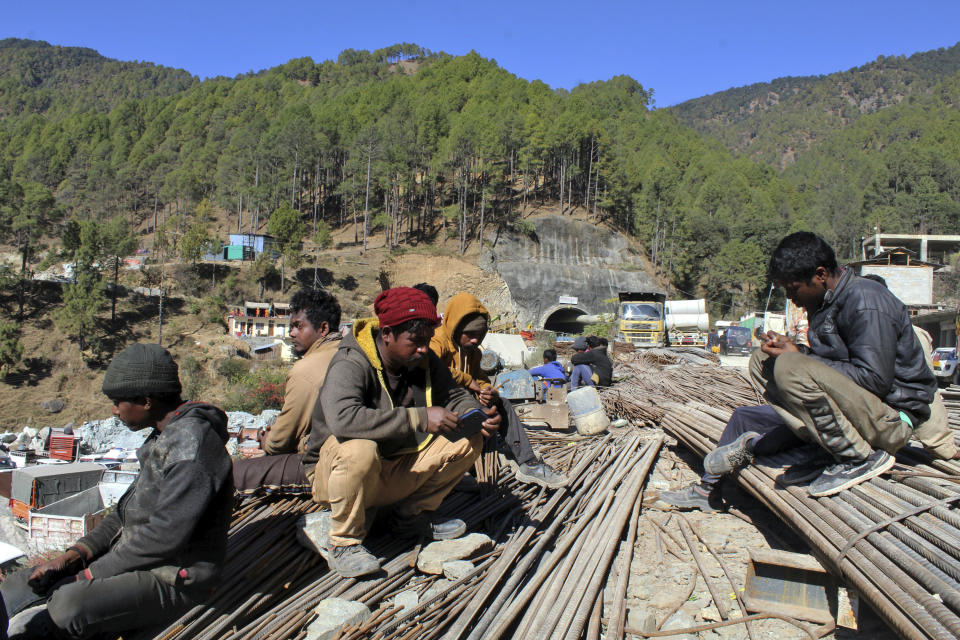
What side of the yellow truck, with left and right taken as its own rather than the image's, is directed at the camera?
front

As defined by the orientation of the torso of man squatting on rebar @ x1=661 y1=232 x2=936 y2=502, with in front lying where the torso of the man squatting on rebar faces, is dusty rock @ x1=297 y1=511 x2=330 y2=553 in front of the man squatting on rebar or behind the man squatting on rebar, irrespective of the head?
in front

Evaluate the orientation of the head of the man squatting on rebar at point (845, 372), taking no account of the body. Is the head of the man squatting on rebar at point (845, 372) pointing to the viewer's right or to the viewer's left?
to the viewer's left

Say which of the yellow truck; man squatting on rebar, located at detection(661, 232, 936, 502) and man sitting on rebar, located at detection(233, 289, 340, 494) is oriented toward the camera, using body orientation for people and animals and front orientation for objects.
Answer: the yellow truck

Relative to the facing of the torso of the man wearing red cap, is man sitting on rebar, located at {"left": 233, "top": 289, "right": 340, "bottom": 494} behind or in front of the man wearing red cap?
behind

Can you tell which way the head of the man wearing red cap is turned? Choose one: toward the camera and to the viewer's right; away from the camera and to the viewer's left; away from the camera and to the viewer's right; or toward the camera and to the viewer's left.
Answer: toward the camera and to the viewer's right

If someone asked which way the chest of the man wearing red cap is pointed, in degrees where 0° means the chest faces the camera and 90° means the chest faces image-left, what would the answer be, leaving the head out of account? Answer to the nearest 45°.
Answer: approximately 315°

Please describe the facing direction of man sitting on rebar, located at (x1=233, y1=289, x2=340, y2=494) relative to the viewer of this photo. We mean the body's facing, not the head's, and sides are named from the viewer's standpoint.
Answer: facing to the left of the viewer

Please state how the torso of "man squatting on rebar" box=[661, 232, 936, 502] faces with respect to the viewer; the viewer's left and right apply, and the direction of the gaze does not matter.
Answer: facing to the left of the viewer

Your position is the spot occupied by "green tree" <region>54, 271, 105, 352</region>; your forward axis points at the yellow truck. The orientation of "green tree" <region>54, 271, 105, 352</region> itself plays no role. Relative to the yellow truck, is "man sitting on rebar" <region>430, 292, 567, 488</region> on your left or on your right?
right
